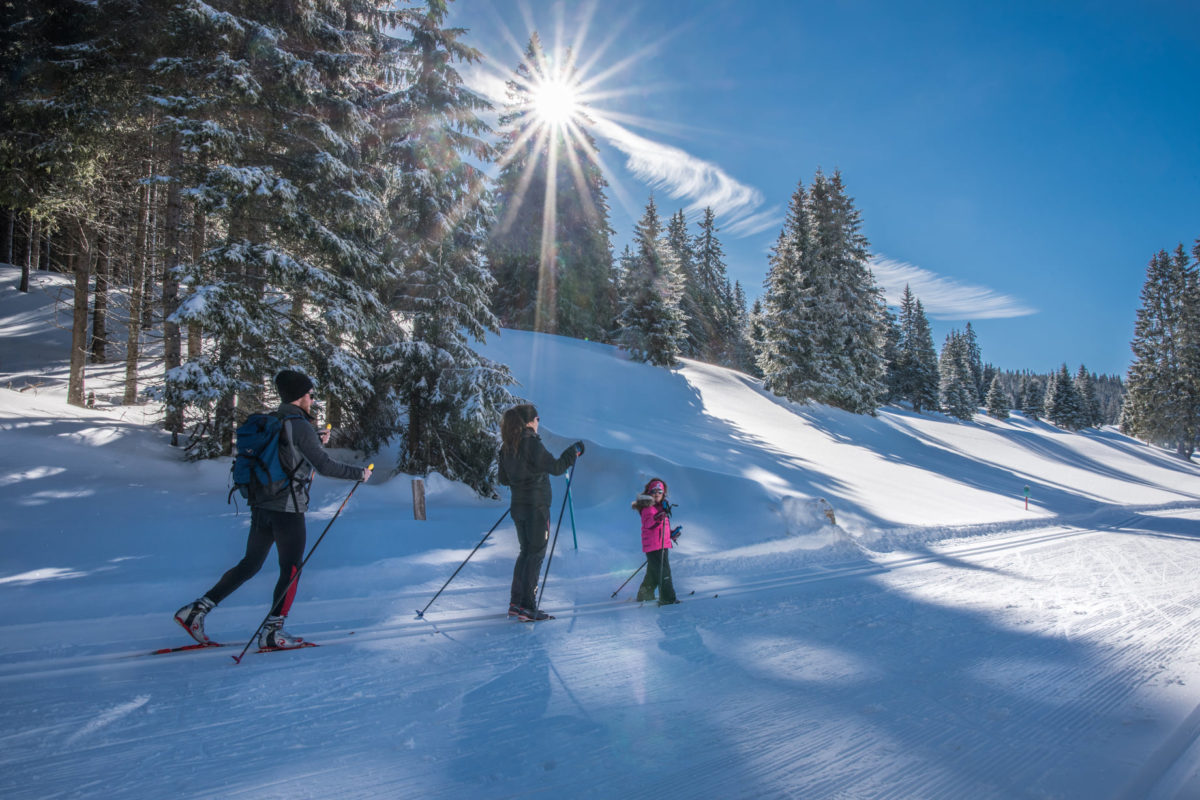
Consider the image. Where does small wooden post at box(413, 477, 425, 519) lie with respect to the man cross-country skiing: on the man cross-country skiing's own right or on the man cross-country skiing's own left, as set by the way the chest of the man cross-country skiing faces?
on the man cross-country skiing's own left

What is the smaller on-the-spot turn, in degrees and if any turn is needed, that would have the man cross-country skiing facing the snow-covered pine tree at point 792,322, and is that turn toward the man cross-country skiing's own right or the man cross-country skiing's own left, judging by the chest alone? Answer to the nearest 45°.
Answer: approximately 45° to the man cross-country skiing's own left

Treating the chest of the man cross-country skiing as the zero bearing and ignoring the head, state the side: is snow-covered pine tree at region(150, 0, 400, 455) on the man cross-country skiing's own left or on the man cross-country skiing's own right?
on the man cross-country skiing's own left

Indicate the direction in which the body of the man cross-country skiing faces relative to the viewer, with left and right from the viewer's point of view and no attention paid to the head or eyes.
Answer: facing to the right of the viewer

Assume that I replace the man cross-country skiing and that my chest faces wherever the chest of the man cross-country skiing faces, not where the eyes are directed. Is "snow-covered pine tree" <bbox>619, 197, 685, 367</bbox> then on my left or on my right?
on my left

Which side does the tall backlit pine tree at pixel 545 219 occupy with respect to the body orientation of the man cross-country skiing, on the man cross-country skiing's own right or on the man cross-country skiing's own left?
on the man cross-country skiing's own left

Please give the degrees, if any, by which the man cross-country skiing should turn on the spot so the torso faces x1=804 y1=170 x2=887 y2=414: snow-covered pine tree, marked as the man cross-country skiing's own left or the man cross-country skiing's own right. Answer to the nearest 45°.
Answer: approximately 45° to the man cross-country skiing's own left

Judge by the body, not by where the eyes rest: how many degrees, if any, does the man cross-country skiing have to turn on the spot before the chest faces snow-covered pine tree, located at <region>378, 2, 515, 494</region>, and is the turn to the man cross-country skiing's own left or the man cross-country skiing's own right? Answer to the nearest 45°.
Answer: approximately 90° to the man cross-country skiing's own left
